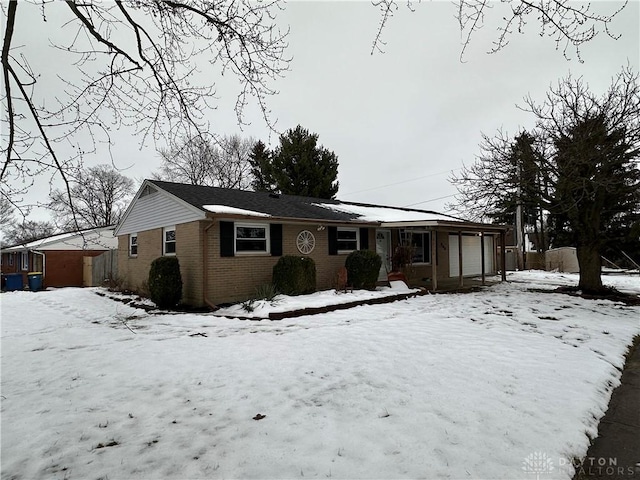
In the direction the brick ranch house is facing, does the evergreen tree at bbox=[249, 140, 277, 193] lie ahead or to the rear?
to the rear

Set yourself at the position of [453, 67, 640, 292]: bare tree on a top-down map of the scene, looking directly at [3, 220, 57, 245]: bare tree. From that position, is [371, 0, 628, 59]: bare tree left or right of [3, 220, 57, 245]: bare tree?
left

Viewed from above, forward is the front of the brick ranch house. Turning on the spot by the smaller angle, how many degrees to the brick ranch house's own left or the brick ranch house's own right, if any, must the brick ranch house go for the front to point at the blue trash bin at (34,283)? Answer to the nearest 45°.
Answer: approximately 180°

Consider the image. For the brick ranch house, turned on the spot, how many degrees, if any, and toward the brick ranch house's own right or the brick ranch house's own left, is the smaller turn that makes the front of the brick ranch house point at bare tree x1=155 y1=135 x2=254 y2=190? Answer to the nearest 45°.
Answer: approximately 135° to the brick ranch house's own left

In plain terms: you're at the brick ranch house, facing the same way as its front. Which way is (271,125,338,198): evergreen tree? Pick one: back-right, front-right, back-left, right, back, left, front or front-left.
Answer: back-left

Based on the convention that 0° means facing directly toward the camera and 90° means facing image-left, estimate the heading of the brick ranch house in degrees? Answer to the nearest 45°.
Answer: approximately 315°

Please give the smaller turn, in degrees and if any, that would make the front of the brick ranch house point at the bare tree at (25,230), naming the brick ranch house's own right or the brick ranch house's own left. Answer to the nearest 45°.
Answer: approximately 135° to the brick ranch house's own right

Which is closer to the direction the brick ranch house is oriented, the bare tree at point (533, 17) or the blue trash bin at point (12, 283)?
the bare tree
